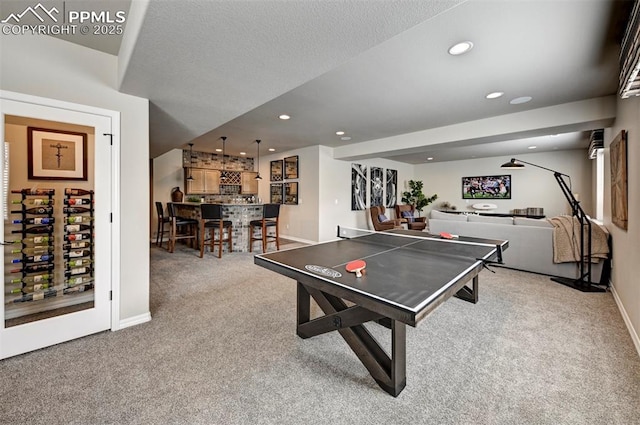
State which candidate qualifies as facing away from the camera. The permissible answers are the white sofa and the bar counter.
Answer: the white sofa

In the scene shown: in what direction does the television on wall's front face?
toward the camera

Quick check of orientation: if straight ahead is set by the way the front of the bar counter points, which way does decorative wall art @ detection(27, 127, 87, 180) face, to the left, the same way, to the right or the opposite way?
to the left

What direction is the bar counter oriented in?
toward the camera

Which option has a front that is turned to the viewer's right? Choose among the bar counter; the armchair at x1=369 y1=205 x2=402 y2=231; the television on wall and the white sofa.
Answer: the armchair

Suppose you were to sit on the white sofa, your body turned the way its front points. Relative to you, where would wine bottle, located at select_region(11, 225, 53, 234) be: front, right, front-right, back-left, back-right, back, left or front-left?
back-left

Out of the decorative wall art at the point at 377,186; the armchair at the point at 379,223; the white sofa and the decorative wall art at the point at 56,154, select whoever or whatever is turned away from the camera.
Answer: the white sofa

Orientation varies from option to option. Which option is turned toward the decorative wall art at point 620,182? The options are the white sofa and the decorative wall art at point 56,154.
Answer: the decorative wall art at point 56,154

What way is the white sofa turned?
away from the camera

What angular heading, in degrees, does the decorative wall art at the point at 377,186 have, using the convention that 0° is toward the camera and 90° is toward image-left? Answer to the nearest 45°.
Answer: approximately 315°

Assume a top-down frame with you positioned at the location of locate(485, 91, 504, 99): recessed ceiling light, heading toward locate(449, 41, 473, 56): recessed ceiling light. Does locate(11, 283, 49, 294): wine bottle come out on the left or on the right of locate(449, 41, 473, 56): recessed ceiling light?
right

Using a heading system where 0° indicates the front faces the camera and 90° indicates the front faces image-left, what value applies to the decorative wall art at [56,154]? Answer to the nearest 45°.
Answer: approximately 315°

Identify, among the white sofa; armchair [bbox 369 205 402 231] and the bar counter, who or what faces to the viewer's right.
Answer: the armchair

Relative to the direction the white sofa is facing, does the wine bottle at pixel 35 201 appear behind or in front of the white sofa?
behind
